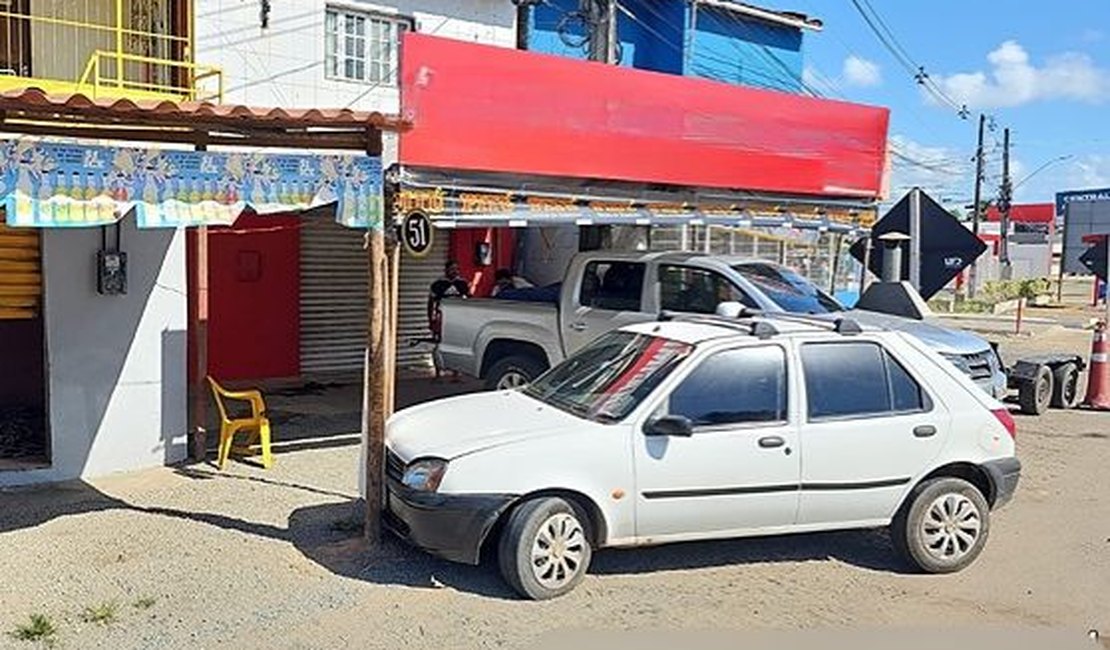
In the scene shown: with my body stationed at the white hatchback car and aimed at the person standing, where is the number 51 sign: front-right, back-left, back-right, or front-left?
front-left

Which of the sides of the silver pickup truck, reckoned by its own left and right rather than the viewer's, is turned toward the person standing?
back

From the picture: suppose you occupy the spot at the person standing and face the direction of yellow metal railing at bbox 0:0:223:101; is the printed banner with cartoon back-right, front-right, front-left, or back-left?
front-left

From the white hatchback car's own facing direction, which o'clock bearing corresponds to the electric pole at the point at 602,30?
The electric pole is roughly at 4 o'clock from the white hatchback car.

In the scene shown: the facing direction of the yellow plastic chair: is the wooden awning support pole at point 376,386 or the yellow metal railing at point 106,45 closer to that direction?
the wooden awning support pole

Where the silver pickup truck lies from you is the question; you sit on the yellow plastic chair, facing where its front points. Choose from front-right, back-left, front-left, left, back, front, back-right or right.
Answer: front

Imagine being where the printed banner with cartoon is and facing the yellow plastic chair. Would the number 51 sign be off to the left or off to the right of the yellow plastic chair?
right

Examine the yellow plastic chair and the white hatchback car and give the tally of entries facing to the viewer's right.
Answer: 1

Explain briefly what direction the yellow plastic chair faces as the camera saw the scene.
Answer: facing to the right of the viewer

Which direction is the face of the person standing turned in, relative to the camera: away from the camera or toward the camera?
toward the camera

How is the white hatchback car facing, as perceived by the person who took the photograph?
facing the viewer and to the left of the viewer

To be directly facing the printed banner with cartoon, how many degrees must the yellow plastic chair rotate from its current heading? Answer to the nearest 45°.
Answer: approximately 90° to its right

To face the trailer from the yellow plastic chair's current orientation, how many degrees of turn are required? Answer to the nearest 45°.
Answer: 0° — it already faces it
